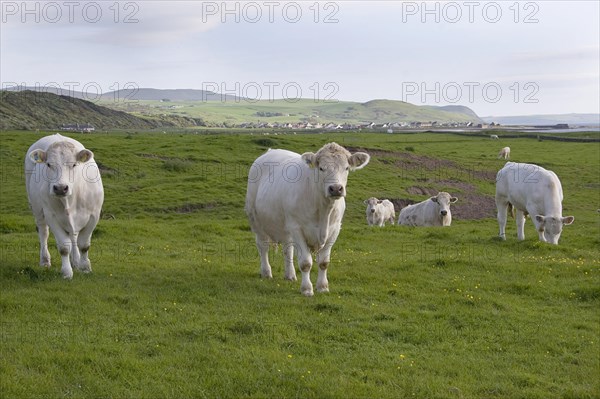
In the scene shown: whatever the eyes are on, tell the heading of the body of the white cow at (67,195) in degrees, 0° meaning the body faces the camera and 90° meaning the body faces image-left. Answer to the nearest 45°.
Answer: approximately 0°

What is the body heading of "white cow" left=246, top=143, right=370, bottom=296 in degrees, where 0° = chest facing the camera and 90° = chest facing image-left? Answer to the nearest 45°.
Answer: approximately 315°

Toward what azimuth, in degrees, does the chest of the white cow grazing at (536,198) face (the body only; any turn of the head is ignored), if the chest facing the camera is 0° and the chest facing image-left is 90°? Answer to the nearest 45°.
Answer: approximately 315°

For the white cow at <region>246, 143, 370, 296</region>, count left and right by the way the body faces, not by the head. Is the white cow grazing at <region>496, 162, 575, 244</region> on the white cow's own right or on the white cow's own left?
on the white cow's own left

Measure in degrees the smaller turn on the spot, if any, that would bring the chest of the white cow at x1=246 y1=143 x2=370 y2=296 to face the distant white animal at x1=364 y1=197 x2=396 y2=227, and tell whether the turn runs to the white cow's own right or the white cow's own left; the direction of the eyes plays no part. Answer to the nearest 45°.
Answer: approximately 135° to the white cow's own left

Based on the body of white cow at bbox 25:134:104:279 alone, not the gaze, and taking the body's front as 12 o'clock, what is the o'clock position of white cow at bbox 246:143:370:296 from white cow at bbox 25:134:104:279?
white cow at bbox 246:143:370:296 is roughly at 10 o'clock from white cow at bbox 25:134:104:279.

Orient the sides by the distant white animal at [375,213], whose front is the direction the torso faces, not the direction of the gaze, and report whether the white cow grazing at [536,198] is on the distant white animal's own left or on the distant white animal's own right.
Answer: on the distant white animal's own left

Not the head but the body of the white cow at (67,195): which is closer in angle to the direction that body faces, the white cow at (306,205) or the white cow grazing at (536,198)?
the white cow
